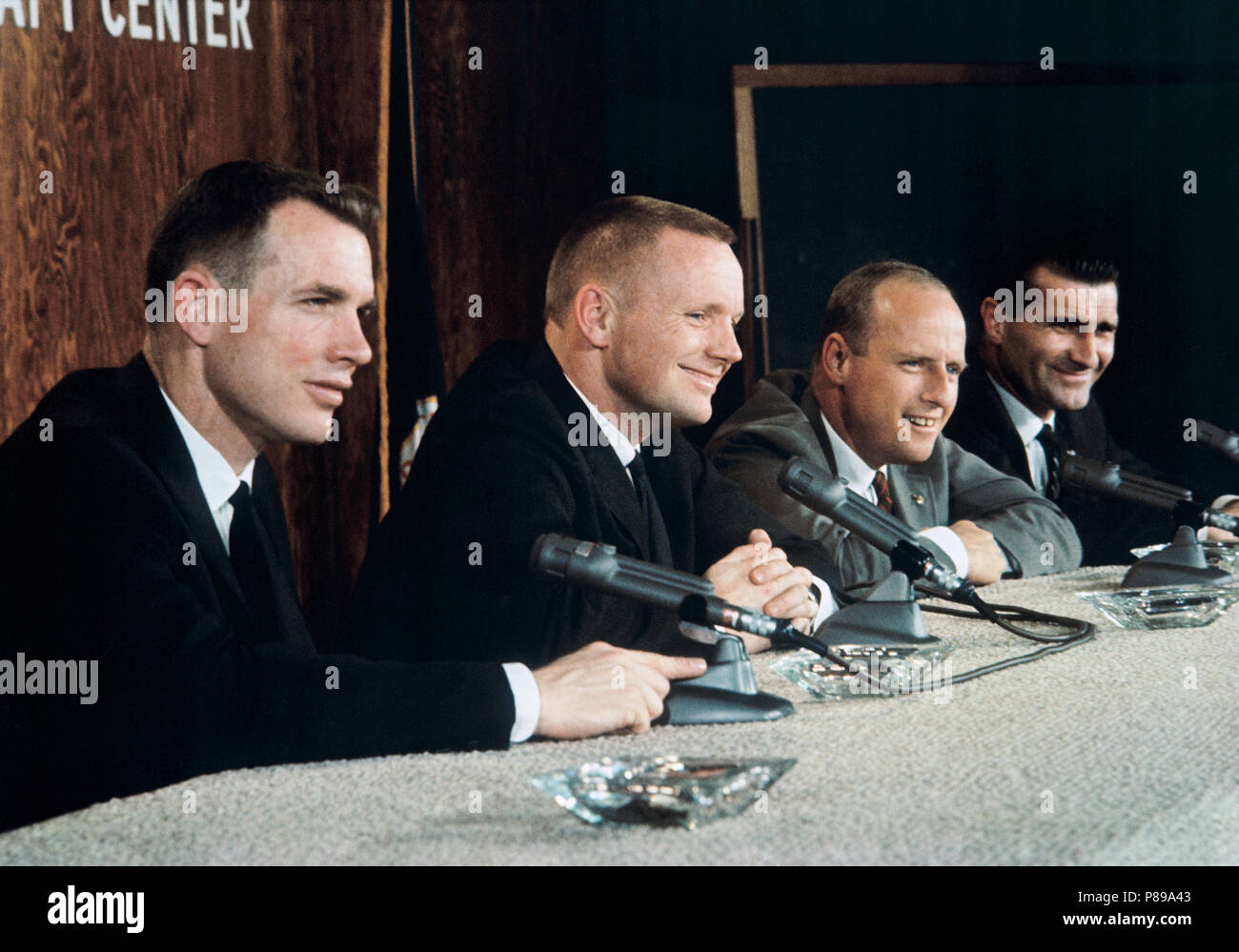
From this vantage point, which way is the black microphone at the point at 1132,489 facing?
to the viewer's left

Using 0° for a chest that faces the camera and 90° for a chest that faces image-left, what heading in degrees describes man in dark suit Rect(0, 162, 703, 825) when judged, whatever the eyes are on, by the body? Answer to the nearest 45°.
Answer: approximately 315°

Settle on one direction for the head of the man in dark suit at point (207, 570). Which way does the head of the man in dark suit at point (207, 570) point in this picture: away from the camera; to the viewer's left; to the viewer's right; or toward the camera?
to the viewer's right

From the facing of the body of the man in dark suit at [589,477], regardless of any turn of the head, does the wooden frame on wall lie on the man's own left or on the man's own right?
on the man's own left

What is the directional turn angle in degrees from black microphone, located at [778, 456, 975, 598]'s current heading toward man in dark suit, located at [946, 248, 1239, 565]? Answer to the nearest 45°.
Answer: approximately 90° to its right

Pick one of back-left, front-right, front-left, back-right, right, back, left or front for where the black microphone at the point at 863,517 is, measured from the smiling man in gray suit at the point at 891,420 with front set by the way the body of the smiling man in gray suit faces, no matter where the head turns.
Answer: front-right

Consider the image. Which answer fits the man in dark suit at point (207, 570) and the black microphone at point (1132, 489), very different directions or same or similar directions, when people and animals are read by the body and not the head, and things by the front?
very different directions

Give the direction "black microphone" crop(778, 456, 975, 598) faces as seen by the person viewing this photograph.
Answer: facing to the left of the viewer

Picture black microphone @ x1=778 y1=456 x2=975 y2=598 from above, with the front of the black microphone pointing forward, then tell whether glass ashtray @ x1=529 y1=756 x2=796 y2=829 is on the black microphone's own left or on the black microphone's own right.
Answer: on the black microphone's own left

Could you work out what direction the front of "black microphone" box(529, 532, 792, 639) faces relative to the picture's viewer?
facing to the left of the viewer
